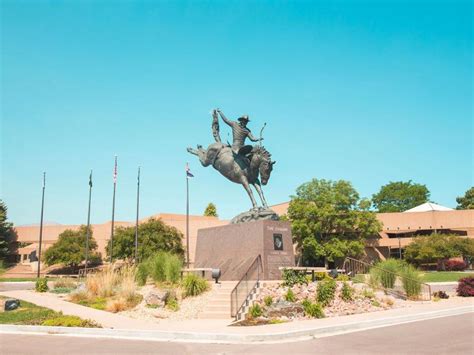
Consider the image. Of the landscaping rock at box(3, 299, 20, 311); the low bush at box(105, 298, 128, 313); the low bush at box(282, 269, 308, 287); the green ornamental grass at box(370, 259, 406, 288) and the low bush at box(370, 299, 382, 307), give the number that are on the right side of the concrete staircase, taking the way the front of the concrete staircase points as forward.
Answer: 2

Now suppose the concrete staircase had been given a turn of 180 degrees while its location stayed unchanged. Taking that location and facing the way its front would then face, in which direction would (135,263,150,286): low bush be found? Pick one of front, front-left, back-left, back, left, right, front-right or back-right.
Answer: front-left

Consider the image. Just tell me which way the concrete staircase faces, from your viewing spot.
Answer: facing the viewer

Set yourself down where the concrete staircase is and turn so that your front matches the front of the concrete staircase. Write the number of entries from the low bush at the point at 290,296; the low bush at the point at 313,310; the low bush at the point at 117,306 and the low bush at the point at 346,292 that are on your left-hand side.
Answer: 3

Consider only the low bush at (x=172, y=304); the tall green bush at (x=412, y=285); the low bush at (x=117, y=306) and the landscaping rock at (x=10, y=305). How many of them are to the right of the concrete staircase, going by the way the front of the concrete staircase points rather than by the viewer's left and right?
3

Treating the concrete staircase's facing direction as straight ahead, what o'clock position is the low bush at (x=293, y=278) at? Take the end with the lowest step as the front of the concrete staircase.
The low bush is roughly at 8 o'clock from the concrete staircase.

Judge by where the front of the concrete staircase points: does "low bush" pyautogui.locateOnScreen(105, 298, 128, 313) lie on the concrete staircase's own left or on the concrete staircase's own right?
on the concrete staircase's own right

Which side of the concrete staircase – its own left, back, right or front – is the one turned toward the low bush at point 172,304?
right

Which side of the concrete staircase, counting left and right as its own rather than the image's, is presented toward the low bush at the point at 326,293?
left

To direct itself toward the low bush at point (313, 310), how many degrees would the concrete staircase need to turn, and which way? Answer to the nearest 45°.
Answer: approximately 90° to its left

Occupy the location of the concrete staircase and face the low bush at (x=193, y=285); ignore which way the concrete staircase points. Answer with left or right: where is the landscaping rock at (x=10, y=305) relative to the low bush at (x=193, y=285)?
left

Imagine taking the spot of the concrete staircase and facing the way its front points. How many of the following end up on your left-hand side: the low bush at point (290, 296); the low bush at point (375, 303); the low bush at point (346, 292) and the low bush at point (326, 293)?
4

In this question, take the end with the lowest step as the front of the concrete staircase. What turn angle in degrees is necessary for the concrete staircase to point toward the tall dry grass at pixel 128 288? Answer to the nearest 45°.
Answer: approximately 135° to its right

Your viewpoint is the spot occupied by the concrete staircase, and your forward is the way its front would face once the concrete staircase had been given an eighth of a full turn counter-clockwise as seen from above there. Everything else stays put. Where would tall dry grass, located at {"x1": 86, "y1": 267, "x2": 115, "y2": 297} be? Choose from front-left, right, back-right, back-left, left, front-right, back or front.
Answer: back

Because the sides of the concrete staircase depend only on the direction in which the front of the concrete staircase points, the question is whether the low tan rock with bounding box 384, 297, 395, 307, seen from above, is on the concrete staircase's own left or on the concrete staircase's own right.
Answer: on the concrete staircase's own left

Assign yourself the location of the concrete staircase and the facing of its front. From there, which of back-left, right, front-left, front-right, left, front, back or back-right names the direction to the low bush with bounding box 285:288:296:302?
left

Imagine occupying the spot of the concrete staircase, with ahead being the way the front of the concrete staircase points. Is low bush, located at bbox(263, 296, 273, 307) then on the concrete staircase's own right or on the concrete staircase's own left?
on the concrete staircase's own left

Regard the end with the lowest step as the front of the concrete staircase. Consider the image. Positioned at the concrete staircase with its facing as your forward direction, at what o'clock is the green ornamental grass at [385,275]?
The green ornamental grass is roughly at 8 o'clock from the concrete staircase.

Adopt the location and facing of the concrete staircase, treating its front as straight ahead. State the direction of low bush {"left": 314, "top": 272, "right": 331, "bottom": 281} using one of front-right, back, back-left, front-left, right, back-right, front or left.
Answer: back-left

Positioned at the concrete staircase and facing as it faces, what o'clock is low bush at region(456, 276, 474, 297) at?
The low bush is roughly at 8 o'clock from the concrete staircase.
